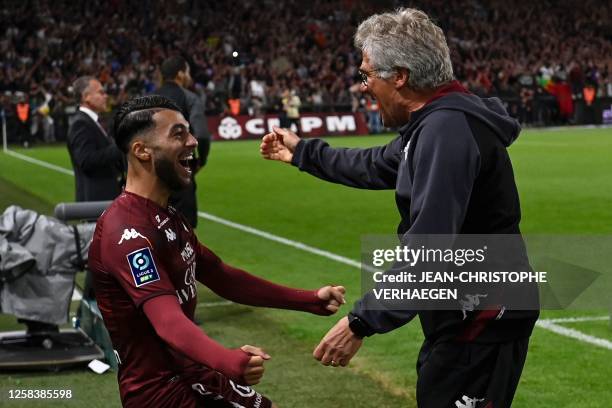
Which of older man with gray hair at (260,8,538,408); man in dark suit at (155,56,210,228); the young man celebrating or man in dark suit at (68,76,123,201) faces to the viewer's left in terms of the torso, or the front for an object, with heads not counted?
the older man with gray hair

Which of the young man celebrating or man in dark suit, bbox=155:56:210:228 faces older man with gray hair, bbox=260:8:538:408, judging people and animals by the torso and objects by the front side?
the young man celebrating

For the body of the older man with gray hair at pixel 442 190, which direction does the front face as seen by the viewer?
to the viewer's left

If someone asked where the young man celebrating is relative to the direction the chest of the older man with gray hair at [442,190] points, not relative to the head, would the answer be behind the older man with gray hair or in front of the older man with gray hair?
in front

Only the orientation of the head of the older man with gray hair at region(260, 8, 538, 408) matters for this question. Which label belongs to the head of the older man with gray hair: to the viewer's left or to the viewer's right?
to the viewer's left

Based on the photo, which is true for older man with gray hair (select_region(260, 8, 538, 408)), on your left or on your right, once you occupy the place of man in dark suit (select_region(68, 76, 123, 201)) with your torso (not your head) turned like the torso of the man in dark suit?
on your right

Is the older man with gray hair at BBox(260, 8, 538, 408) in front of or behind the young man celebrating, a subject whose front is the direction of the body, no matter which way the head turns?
in front

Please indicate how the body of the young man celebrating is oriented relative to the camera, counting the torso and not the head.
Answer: to the viewer's right

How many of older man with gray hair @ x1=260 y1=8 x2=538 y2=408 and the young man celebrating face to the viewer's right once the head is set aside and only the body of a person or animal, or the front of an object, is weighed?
1

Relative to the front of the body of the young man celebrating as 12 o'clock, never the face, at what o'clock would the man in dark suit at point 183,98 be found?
The man in dark suit is roughly at 9 o'clock from the young man celebrating.

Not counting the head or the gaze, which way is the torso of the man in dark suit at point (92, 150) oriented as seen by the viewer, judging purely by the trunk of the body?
to the viewer's right
